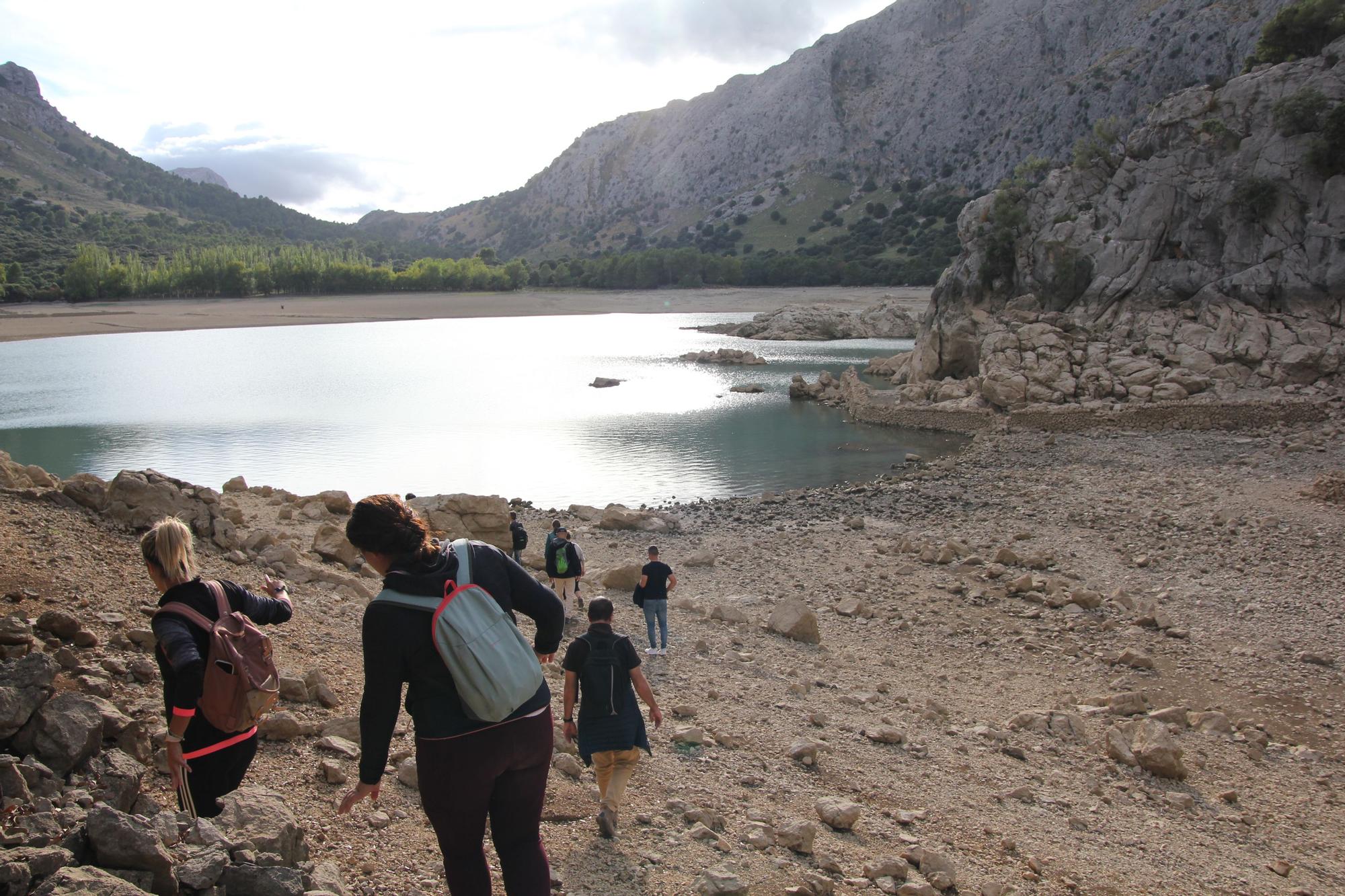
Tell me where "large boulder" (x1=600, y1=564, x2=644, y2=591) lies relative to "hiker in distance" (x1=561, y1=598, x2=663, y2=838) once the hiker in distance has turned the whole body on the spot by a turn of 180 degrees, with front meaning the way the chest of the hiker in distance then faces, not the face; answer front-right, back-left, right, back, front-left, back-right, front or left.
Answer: back

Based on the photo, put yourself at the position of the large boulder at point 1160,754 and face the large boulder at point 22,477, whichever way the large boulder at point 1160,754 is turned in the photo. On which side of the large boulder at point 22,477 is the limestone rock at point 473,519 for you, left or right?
right

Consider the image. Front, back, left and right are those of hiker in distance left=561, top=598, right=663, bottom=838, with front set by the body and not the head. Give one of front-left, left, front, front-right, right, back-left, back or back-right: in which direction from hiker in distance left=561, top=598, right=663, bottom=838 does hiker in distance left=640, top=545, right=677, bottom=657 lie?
front

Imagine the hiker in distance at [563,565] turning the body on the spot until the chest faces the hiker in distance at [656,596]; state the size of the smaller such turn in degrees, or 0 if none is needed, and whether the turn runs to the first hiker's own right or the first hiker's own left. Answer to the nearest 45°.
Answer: approximately 135° to the first hiker's own right

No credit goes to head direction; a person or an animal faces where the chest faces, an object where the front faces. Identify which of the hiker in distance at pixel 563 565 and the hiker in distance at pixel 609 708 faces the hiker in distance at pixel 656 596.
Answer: the hiker in distance at pixel 609 708

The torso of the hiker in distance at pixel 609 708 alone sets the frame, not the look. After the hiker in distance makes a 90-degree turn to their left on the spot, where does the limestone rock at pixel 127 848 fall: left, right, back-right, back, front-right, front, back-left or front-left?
front-left

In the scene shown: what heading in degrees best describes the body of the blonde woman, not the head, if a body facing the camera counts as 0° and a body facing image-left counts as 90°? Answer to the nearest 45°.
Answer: approximately 135°

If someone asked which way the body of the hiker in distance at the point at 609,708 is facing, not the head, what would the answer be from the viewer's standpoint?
away from the camera

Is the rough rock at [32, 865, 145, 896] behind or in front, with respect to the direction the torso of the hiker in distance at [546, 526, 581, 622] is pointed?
behind

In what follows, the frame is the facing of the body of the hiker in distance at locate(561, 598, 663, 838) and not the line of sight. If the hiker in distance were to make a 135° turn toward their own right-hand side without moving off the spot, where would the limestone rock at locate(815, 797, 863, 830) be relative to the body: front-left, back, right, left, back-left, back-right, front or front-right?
front-left

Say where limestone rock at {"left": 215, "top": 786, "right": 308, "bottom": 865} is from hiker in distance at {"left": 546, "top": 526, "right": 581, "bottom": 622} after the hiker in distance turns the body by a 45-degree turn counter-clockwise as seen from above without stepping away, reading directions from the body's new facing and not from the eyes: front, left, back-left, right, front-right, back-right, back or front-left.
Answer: back-left

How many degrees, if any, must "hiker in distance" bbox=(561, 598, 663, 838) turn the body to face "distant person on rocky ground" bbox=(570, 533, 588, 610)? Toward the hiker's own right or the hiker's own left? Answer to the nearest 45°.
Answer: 0° — they already face them

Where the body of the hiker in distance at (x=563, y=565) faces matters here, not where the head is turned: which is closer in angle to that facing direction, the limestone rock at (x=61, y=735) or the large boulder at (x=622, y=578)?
the large boulder

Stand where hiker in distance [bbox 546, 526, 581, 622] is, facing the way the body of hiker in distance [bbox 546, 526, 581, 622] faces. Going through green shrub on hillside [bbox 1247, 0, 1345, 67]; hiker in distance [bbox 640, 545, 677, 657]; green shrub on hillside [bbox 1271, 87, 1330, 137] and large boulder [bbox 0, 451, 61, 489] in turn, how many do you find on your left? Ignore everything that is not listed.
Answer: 1

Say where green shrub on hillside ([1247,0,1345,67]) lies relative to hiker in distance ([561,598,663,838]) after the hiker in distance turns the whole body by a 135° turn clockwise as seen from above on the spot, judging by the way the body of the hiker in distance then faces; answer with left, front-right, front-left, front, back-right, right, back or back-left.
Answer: left

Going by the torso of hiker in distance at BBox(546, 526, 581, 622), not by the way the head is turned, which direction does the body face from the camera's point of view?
away from the camera

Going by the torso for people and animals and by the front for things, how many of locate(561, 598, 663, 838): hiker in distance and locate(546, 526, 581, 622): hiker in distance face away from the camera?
2

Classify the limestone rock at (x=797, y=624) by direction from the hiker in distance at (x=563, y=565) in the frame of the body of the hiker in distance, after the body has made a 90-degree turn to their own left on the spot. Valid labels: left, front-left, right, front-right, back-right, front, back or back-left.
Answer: back
